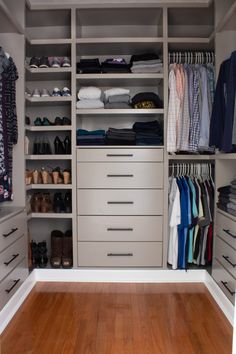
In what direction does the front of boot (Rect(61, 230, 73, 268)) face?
toward the camera

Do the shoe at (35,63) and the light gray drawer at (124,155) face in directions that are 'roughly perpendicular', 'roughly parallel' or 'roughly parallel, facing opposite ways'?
roughly parallel

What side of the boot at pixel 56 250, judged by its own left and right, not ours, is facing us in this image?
front

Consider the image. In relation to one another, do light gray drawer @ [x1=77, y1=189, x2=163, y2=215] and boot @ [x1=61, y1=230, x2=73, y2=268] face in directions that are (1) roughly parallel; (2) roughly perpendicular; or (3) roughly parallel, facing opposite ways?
roughly parallel

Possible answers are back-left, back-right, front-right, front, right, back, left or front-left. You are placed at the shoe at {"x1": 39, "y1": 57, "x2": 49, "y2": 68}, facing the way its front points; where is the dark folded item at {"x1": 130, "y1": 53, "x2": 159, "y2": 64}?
left

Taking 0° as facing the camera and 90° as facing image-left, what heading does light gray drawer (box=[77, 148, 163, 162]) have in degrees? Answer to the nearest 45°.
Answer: approximately 0°

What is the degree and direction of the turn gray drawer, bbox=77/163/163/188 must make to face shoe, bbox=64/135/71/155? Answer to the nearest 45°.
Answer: approximately 90° to its right

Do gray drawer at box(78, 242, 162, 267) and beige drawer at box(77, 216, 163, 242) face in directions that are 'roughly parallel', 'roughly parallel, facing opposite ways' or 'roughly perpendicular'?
roughly parallel

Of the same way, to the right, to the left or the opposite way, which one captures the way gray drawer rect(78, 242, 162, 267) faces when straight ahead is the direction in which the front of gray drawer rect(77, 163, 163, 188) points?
the same way

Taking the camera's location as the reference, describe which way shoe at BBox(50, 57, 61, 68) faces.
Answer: facing the viewer
